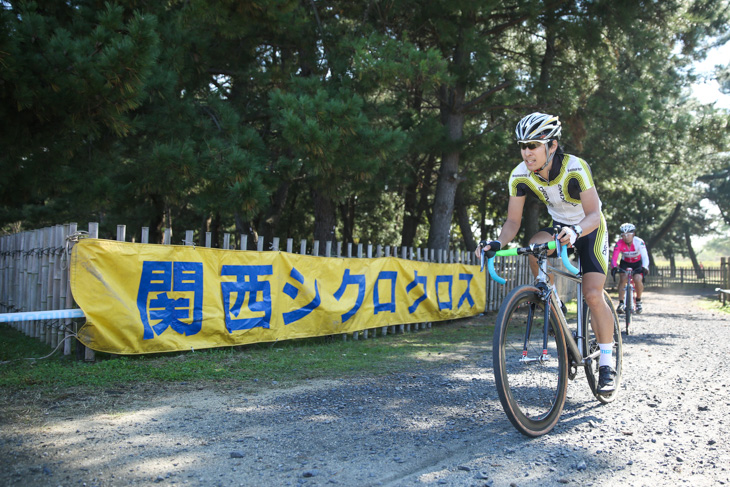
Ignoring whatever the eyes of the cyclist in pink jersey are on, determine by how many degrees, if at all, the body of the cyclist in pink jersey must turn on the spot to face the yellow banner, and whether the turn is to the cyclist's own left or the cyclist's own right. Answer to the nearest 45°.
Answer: approximately 45° to the cyclist's own right

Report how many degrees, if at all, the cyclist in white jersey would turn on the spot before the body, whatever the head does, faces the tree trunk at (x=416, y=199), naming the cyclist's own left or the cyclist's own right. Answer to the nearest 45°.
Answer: approximately 135° to the cyclist's own right

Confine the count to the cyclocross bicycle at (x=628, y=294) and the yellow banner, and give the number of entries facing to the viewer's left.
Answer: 0

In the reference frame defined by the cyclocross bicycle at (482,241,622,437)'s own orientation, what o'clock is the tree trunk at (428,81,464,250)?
The tree trunk is roughly at 4 o'clock from the cyclocross bicycle.

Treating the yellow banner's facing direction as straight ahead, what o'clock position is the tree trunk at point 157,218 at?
The tree trunk is roughly at 7 o'clock from the yellow banner.

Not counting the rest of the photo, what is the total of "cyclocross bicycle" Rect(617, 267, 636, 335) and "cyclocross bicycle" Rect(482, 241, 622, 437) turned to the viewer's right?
0

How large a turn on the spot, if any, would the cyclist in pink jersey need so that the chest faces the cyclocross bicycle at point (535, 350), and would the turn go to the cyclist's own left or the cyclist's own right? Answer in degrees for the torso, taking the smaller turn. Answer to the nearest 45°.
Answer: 0° — they already face it

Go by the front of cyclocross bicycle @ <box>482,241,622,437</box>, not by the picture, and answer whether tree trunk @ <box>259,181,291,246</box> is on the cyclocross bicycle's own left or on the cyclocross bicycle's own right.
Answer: on the cyclocross bicycle's own right

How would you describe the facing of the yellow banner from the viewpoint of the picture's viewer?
facing the viewer and to the right of the viewer

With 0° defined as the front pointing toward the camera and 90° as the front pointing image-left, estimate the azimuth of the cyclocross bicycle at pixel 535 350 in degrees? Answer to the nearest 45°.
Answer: approximately 45°
